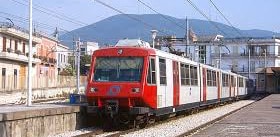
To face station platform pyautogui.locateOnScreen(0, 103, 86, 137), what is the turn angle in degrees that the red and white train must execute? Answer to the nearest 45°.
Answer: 0° — it already faces it

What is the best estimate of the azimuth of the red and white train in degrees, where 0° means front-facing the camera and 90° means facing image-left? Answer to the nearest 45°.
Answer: approximately 45°
